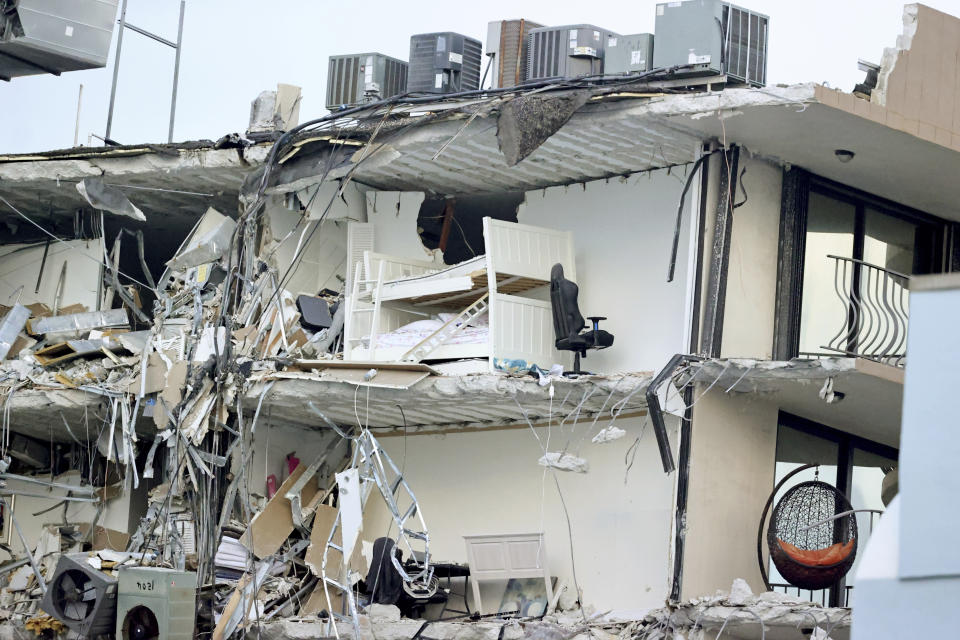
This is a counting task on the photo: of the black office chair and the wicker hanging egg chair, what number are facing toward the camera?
1

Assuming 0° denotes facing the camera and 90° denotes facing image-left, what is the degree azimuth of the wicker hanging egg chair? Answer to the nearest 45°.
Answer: approximately 0°

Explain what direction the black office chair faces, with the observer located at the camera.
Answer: facing to the right of the viewer

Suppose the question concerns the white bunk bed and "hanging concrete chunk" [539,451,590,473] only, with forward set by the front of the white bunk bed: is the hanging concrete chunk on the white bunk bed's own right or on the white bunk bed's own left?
on the white bunk bed's own left

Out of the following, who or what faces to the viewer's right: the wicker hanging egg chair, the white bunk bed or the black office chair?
the black office chair

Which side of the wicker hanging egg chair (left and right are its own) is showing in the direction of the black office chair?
right
